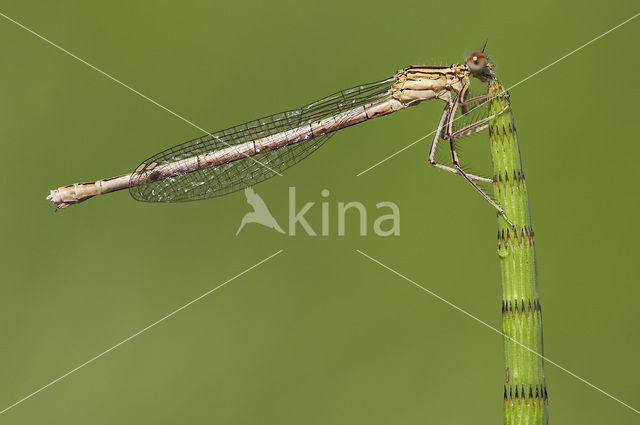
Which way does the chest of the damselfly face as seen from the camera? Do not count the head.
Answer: to the viewer's right
